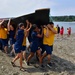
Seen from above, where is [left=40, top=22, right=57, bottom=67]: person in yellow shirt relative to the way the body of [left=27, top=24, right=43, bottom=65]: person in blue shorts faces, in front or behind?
in front
